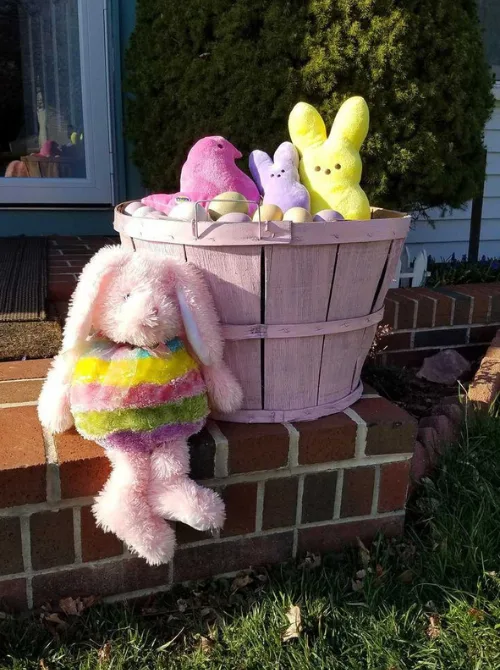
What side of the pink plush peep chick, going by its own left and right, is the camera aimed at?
right

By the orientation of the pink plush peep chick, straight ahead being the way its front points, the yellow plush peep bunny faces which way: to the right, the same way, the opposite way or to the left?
to the right

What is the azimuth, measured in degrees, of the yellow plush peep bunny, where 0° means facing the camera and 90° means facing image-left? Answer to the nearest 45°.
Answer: approximately 0°
